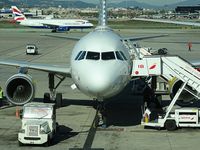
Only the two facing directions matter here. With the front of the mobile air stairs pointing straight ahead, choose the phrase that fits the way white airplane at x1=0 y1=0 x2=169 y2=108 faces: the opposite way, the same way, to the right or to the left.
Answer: to the left

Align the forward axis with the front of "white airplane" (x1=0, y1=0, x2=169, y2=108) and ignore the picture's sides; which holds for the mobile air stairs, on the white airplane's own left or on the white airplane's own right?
on the white airplane's own left

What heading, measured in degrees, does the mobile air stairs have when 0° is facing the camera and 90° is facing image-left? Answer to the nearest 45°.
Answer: approximately 90°

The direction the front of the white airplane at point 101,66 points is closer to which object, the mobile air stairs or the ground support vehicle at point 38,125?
the ground support vehicle

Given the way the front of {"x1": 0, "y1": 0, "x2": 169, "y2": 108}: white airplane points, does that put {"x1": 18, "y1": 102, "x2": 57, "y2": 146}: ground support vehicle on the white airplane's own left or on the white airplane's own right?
on the white airplane's own right

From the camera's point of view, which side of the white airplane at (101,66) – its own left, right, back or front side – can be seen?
front

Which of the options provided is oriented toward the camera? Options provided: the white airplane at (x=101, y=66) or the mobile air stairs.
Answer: the white airplane

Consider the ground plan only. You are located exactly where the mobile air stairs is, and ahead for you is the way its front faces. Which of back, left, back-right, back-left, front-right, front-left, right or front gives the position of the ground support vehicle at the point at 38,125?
front-left

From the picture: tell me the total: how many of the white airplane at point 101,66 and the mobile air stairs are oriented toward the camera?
1
